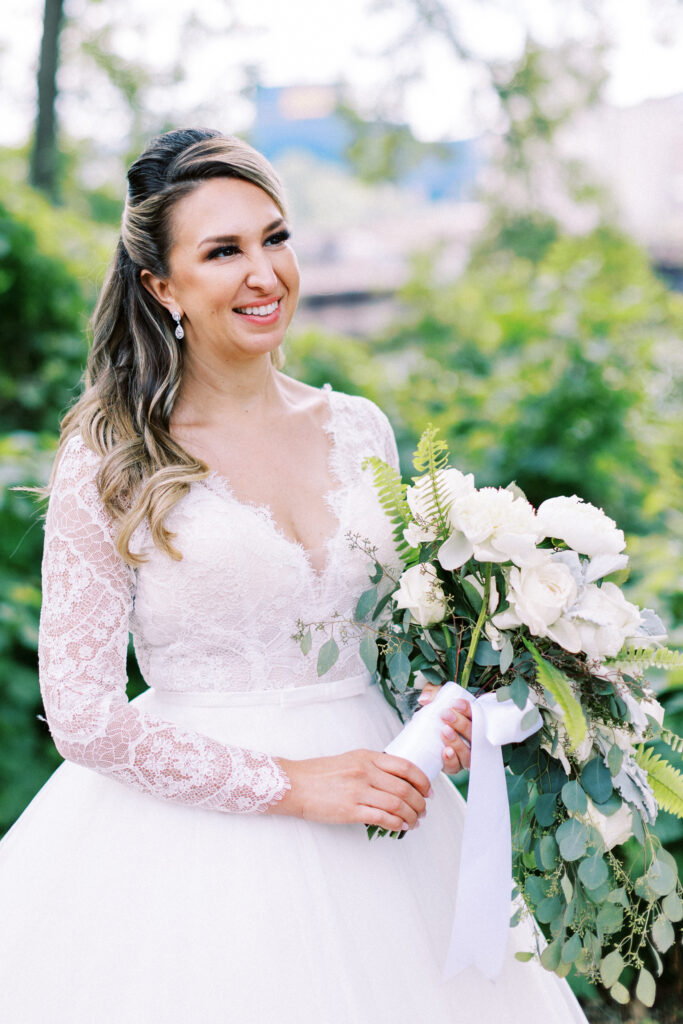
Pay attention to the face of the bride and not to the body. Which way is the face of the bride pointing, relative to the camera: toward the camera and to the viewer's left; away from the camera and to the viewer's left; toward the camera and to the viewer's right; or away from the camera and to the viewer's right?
toward the camera and to the viewer's right

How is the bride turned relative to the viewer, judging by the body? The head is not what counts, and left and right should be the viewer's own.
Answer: facing the viewer and to the right of the viewer

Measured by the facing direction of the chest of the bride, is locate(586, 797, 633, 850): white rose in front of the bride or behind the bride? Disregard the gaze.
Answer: in front
